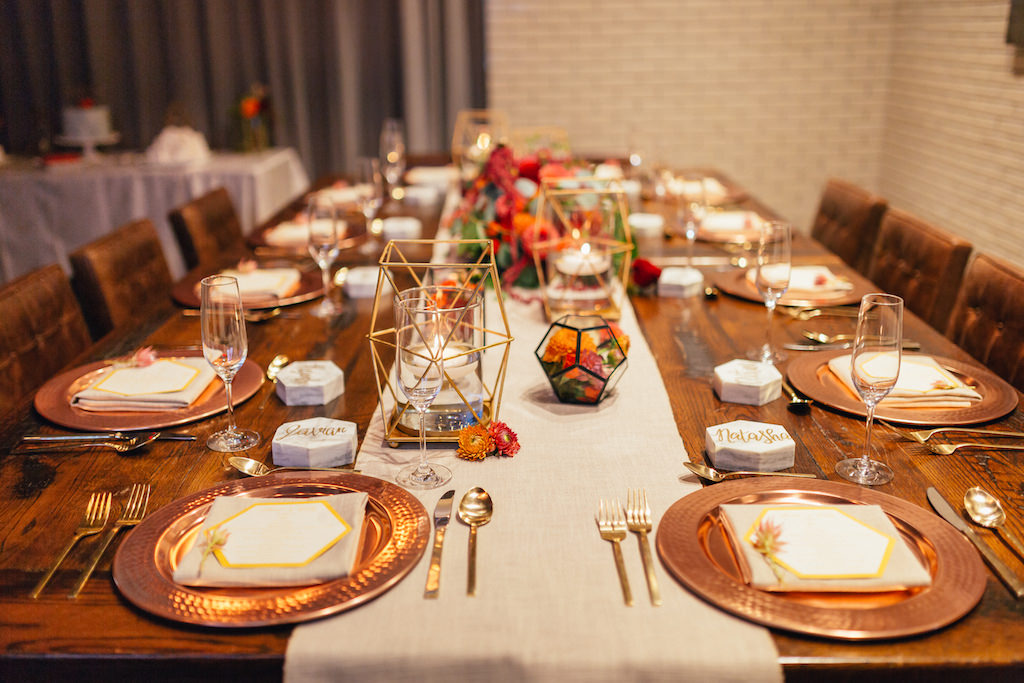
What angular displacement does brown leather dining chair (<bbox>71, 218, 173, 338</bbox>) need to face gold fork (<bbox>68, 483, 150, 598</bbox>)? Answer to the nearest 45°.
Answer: approximately 45° to its right

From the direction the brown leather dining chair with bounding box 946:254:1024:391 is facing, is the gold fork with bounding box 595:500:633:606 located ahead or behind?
ahead

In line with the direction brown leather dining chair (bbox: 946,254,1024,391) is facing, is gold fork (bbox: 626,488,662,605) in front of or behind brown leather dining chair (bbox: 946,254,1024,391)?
in front

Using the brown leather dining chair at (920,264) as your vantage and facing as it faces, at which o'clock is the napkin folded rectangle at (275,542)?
The napkin folded rectangle is roughly at 11 o'clock from the brown leather dining chair.

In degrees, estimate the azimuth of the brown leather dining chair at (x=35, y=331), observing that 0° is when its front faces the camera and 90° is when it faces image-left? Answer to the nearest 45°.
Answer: approximately 315°

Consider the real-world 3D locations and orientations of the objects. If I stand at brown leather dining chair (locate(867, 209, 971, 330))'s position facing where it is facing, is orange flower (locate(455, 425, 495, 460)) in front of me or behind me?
in front

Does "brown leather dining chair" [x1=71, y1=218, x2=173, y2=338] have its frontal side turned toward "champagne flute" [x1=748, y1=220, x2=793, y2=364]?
yes

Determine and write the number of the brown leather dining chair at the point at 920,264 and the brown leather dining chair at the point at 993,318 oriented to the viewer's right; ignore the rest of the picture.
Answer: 0

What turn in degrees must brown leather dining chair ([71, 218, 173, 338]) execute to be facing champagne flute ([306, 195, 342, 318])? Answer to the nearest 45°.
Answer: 0° — it already faces it

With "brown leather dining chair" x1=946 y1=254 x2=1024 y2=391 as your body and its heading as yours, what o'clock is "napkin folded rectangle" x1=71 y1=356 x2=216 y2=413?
The napkin folded rectangle is roughly at 12 o'clock from the brown leather dining chair.

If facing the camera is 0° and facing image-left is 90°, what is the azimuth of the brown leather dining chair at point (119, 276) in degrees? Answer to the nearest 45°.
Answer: approximately 315°

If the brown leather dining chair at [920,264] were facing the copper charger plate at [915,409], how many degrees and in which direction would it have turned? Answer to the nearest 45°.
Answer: approximately 45° to its left

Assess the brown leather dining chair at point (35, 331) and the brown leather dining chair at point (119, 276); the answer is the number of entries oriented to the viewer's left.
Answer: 0

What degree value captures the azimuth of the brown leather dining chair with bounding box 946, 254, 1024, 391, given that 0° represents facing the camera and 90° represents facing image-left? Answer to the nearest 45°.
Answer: approximately 45°
